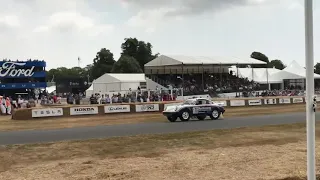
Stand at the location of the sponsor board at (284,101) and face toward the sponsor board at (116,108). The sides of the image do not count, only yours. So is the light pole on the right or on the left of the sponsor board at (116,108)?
left

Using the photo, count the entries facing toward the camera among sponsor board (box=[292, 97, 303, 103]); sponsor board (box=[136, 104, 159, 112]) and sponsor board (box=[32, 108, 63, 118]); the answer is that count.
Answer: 3

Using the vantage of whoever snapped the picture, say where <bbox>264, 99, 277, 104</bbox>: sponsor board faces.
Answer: facing the viewer

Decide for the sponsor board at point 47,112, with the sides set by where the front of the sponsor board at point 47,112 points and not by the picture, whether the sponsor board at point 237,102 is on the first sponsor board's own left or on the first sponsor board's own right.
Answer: on the first sponsor board's own left

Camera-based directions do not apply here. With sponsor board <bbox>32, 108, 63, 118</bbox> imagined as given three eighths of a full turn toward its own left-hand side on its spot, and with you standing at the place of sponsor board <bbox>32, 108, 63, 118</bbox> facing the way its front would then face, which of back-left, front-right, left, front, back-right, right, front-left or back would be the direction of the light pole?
back-right

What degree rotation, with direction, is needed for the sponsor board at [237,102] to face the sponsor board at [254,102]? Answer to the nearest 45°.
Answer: approximately 135° to its left

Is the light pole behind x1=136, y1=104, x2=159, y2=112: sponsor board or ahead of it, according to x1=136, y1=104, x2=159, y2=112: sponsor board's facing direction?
ahead

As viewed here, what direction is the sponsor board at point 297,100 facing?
toward the camera

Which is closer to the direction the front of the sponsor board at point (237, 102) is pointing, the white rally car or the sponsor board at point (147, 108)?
the white rally car

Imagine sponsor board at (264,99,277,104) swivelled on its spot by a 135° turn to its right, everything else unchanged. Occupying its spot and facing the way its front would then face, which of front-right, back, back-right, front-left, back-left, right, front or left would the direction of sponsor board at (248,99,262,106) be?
left

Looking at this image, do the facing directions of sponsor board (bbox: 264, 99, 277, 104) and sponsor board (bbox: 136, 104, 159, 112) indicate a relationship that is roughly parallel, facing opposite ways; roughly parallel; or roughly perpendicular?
roughly parallel

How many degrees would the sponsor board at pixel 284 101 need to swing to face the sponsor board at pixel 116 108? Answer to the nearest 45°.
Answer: approximately 45° to its right

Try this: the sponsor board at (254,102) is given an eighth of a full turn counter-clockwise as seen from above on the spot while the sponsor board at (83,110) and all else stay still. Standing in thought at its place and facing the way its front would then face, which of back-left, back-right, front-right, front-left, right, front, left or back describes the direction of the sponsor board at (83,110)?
right

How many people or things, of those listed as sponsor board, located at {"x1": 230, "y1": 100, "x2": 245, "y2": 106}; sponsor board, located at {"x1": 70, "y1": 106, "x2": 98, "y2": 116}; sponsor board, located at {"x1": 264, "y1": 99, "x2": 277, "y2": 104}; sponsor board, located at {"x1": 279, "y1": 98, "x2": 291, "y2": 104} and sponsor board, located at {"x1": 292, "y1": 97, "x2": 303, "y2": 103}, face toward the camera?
5

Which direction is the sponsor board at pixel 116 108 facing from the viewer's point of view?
toward the camera

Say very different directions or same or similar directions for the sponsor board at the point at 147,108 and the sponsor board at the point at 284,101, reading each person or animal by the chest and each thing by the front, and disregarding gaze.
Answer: same or similar directions

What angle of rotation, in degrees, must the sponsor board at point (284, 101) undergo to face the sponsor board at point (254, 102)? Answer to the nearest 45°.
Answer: approximately 45° to its right

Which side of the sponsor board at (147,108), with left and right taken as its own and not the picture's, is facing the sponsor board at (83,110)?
right
